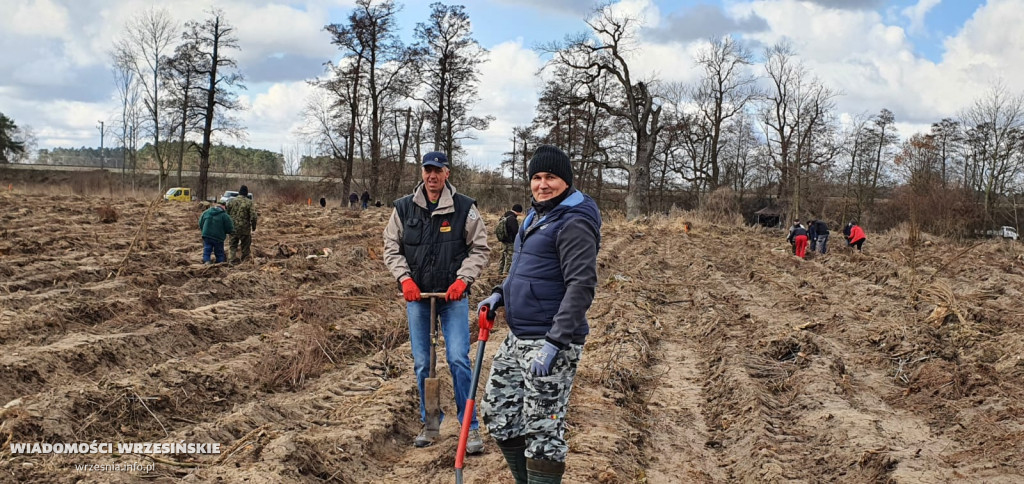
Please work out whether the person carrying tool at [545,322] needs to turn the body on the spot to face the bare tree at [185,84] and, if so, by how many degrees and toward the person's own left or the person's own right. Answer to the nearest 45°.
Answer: approximately 90° to the person's own right

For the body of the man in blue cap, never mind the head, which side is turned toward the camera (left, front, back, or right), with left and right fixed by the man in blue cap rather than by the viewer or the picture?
front

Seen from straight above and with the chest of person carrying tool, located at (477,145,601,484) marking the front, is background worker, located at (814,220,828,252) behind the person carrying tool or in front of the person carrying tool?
behind

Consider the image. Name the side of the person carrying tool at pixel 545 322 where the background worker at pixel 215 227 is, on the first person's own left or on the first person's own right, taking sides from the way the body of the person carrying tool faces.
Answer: on the first person's own right

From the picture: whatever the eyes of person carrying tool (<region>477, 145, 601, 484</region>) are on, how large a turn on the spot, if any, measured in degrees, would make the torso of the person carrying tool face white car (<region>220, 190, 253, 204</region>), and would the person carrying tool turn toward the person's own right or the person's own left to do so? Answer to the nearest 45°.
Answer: approximately 90° to the person's own right

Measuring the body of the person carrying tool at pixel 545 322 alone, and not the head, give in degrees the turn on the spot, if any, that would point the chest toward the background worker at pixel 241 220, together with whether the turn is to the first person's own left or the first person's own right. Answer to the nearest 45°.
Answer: approximately 90° to the first person's own right

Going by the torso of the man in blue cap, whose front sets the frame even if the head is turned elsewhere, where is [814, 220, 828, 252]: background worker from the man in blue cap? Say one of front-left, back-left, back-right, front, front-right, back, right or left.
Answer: back-left

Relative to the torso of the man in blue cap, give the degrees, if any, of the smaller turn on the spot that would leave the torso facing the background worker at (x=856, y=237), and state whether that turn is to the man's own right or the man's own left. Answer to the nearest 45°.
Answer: approximately 135° to the man's own left

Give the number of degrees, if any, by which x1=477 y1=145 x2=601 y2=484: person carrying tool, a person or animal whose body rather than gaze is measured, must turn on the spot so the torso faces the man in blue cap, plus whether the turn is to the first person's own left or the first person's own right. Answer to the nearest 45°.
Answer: approximately 90° to the first person's own right

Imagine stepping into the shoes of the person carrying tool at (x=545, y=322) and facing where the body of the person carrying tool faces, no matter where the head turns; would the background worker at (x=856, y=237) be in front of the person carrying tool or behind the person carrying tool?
behind

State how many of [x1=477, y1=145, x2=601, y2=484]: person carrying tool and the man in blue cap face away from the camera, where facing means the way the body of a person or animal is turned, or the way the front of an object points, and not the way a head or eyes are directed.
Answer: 0

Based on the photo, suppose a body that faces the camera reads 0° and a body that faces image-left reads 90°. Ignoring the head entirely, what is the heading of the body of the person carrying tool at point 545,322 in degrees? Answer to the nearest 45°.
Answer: approximately 45°
